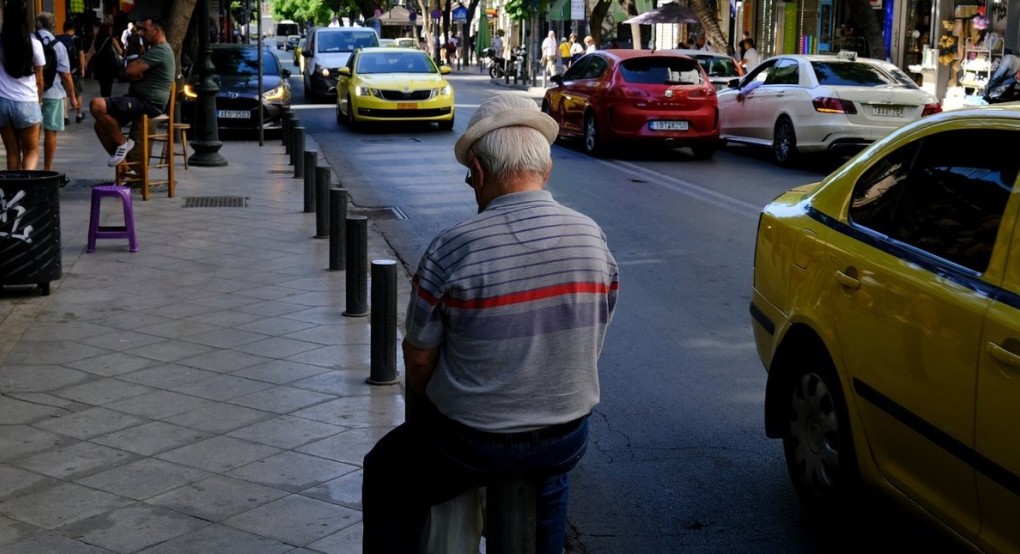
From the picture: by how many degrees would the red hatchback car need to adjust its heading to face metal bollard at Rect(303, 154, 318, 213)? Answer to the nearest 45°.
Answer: approximately 90° to its left

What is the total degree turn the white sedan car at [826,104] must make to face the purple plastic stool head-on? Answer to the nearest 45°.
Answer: approximately 90° to its left

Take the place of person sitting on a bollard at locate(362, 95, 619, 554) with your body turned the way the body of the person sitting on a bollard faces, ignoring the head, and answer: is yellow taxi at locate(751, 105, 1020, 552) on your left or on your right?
on your right

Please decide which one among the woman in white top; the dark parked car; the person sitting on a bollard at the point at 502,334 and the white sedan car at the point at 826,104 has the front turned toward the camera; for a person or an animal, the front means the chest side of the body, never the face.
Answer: the dark parked car

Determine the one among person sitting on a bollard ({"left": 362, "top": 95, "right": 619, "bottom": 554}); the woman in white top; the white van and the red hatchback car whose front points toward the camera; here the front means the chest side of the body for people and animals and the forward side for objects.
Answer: the white van

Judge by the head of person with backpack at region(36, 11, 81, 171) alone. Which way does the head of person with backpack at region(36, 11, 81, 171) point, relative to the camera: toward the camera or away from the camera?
away from the camera

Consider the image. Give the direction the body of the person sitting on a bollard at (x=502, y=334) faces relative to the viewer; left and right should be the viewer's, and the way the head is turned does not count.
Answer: facing away from the viewer and to the left of the viewer

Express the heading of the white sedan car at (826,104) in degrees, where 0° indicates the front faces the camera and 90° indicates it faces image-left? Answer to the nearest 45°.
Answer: approximately 135°

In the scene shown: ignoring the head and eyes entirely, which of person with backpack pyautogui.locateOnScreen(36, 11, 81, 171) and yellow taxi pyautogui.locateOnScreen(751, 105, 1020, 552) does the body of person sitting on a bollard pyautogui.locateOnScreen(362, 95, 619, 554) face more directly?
the person with backpack

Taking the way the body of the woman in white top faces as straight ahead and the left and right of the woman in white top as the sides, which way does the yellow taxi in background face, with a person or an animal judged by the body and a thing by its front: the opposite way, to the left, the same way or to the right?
the opposite way

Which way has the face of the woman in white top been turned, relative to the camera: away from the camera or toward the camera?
away from the camera
